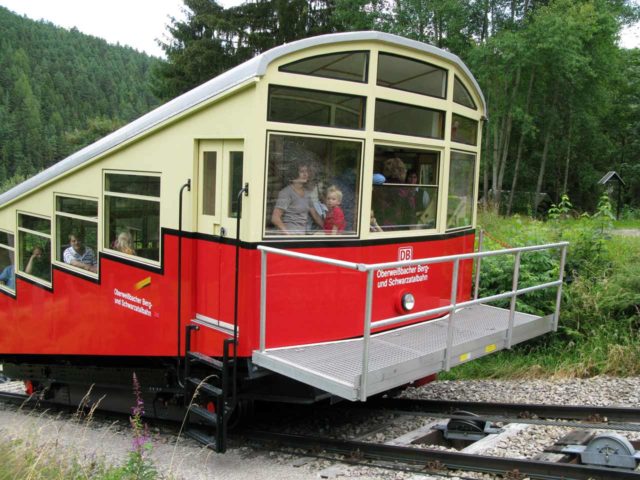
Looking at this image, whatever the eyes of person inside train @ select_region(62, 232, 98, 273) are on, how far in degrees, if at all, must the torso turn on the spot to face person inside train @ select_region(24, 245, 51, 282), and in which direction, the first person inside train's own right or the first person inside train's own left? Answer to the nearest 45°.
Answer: approximately 135° to the first person inside train's own right

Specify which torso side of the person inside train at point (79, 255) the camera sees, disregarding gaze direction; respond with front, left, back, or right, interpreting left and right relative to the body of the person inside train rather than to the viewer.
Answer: front

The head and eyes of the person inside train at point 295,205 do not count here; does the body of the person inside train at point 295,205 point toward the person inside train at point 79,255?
no

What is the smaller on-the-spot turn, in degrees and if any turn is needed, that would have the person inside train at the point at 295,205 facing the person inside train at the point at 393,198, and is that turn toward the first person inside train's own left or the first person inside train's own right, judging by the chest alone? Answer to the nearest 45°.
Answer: approximately 90° to the first person inside train's own left

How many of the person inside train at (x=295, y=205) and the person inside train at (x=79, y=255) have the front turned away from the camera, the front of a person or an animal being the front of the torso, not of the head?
0

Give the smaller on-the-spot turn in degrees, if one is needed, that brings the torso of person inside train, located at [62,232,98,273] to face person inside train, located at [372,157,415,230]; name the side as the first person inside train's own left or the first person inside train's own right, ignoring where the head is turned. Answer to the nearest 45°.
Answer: approximately 45° to the first person inside train's own left
